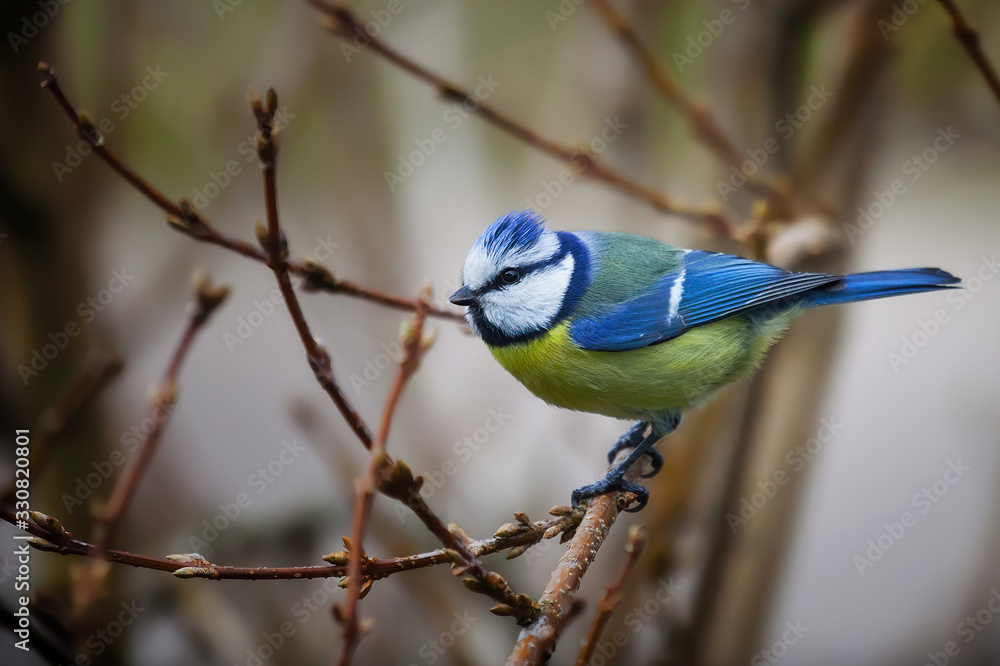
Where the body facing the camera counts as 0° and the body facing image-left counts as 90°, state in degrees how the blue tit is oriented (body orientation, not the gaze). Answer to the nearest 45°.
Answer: approximately 90°
